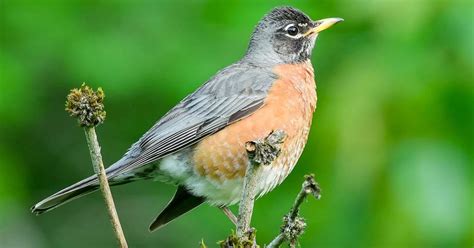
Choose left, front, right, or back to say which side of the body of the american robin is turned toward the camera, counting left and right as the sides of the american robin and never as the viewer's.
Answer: right

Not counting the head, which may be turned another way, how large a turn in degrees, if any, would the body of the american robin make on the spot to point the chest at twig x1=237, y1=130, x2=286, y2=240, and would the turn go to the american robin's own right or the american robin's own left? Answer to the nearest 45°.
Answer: approximately 90° to the american robin's own right
